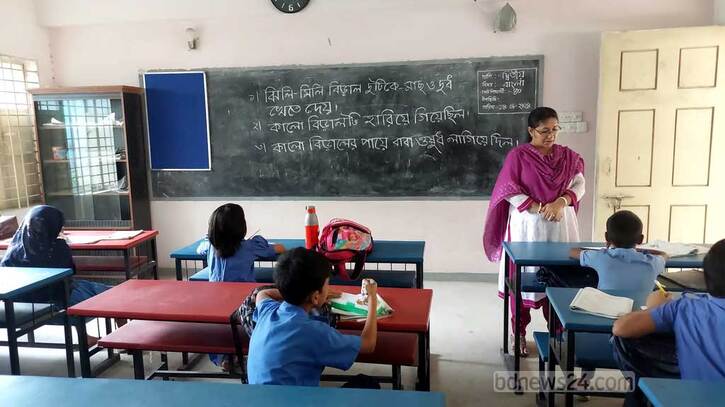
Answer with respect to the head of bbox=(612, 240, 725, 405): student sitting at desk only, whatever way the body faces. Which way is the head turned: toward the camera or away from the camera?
away from the camera

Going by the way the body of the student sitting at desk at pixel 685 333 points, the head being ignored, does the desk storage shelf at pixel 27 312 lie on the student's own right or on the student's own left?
on the student's own left

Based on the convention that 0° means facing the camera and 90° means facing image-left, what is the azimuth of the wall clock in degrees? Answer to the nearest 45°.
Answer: approximately 0°

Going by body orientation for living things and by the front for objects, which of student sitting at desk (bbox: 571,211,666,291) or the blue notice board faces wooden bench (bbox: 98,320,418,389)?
the blue notice board

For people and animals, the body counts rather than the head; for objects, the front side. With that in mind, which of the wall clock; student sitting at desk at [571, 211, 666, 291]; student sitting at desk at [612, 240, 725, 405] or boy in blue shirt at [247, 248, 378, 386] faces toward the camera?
the wall clock

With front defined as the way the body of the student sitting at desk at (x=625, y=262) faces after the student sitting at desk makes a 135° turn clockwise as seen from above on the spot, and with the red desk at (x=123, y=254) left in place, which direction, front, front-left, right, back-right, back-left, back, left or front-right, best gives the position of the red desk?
back-right

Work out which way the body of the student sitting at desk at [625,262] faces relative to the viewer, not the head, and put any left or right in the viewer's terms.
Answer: facing away from the viewer

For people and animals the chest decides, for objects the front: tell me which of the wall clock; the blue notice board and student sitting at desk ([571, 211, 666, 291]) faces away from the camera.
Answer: the student sitting at desk

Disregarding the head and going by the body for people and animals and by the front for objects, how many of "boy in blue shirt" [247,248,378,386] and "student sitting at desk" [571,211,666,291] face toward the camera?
0

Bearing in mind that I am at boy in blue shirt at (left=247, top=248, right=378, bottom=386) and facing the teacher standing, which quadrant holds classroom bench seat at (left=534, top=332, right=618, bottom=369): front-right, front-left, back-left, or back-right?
front-right

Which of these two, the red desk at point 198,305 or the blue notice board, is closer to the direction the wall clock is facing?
the red desk

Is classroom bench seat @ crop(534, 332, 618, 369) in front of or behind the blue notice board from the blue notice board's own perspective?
in front

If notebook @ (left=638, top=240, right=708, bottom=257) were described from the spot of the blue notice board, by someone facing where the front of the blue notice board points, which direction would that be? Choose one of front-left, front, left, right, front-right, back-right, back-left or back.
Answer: front-left

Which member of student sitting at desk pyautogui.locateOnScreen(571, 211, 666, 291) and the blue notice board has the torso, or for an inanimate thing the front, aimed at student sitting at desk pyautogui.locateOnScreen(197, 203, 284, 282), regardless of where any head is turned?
the blue notice board

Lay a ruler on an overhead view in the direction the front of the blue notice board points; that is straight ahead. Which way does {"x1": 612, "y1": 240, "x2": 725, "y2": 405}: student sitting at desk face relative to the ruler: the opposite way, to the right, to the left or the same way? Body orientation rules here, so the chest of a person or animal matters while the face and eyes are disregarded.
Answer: the opposite way
